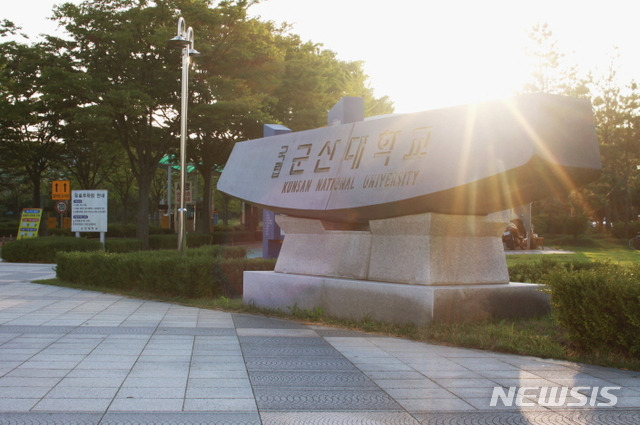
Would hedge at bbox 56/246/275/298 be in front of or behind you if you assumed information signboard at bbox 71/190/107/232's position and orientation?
in front

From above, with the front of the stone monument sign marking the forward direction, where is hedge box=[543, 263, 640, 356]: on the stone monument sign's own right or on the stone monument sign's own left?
on the stone monument sign's own left

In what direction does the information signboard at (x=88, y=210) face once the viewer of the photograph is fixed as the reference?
facing the viewer

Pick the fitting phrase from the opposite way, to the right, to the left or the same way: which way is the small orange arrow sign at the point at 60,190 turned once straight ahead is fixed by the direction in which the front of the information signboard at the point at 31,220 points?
the same way

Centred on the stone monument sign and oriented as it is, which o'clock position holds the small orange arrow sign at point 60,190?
The small orange arrow sign is roughly at 3 o'clock from the stone monument sign.

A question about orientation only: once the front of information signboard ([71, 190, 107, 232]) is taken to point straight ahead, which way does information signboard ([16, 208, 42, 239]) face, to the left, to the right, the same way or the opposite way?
the same way

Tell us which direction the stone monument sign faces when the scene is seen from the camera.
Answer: facing the viewer and to the left of the viewer

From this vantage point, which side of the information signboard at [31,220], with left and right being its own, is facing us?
front

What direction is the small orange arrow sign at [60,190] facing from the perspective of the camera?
toward the camera

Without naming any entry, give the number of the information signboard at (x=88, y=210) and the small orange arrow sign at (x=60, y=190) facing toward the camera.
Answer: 2

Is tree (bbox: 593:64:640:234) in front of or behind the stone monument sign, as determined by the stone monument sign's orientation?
behind

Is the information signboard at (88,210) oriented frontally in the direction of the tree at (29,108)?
no

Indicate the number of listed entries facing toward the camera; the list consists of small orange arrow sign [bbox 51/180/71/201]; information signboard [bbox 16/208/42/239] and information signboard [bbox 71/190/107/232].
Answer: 3

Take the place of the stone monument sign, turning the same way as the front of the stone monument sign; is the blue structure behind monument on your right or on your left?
on your right

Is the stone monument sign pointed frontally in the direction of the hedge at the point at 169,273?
no
